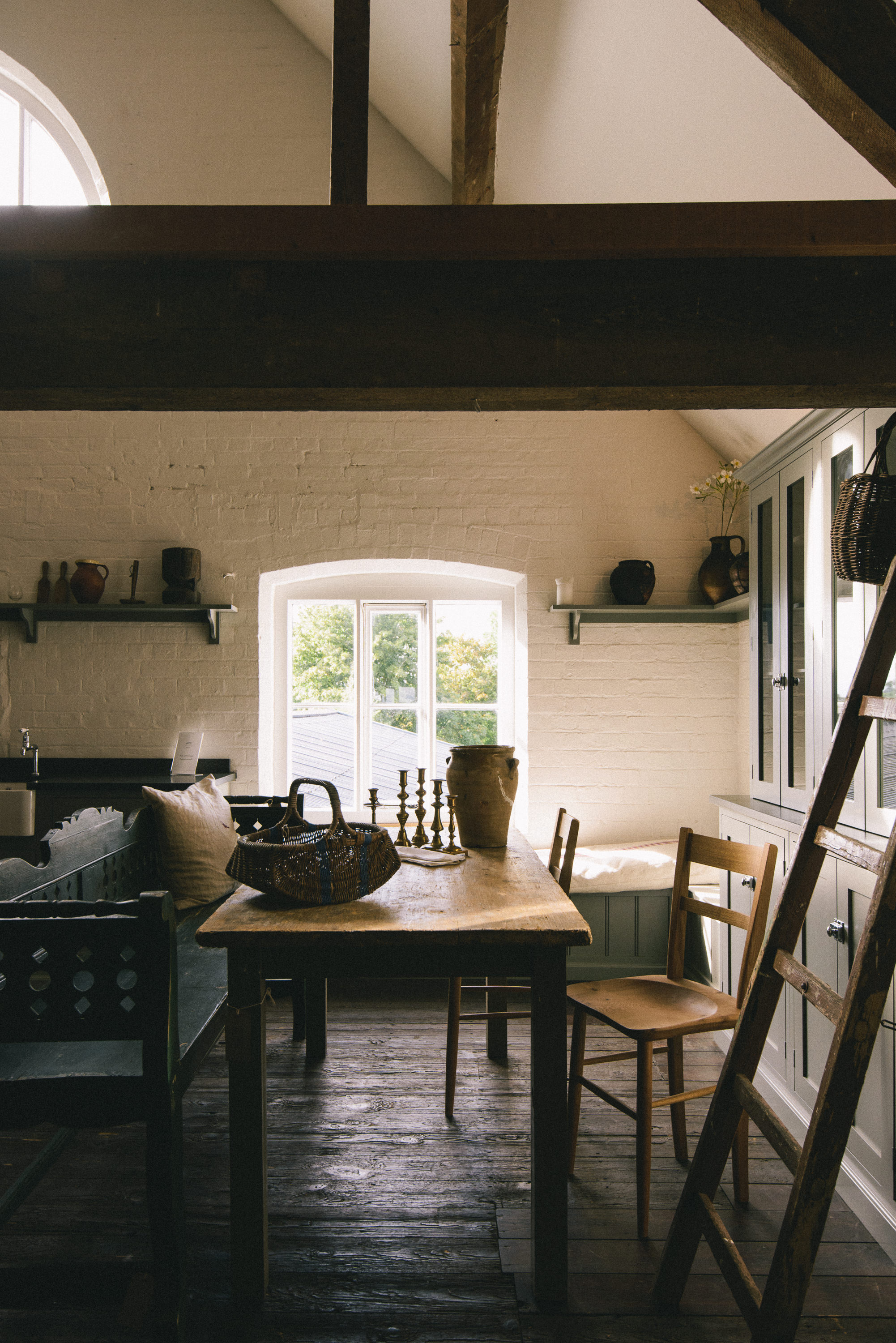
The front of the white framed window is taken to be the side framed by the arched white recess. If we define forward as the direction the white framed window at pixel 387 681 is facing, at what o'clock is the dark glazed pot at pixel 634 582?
The dark glazed pot is roughly at 10 o'clock from the white framed window.

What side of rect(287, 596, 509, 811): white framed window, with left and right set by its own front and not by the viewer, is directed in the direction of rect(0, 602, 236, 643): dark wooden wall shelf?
right

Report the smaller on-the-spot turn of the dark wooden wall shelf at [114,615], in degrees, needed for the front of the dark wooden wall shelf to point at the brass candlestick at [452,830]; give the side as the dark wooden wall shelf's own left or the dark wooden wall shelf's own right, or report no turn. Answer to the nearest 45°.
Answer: approximately 45° to the dark wooden wall shelf's own left

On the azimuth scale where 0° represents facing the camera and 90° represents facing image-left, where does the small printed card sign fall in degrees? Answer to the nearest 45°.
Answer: approximately 0°

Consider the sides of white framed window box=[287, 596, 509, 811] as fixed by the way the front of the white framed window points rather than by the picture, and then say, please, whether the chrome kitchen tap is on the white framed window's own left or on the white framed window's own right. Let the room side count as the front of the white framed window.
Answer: on the white framed window's own right

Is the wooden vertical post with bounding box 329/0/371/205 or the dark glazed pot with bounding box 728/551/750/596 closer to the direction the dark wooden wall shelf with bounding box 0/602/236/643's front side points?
the wooden vertical post

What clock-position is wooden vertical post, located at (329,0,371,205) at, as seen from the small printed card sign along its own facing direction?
The wooden vertical post is roughly at 12 o'clock from the small printed card sign.

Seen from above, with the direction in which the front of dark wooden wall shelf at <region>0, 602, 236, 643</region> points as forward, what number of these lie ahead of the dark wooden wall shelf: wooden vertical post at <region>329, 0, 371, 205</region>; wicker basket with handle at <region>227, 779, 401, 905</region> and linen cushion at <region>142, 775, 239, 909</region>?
3

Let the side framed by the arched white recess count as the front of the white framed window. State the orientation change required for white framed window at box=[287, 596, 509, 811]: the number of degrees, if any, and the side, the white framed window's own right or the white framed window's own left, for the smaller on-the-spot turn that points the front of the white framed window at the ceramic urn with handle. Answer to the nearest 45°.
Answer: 0° — it already faces it
